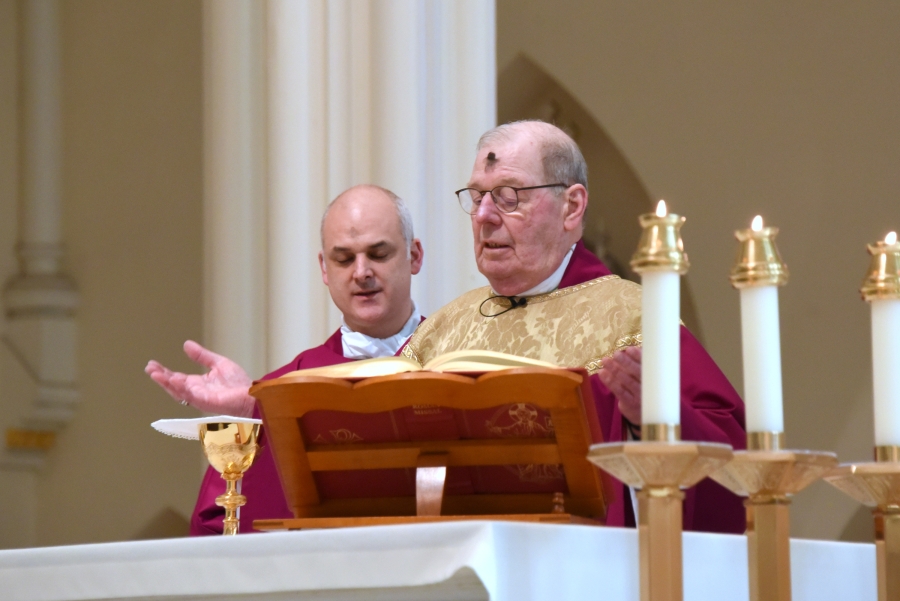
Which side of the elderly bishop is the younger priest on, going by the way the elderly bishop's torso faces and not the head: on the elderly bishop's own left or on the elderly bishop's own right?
on the elderly bishop's own right

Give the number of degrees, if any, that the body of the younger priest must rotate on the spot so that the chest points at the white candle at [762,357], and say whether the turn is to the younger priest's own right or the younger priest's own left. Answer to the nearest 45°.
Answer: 0° — they already face it

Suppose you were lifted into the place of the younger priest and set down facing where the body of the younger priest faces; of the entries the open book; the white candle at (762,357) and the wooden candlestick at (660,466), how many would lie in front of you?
3

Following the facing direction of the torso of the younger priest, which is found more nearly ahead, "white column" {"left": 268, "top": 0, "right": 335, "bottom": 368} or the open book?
the open book

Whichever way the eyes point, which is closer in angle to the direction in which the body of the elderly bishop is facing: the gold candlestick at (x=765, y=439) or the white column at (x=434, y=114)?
the gold candlestick

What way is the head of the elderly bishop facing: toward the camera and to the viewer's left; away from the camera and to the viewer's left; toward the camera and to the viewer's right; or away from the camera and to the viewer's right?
toward the camera and to the viewer's left

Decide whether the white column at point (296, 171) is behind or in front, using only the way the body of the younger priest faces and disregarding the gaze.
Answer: behind

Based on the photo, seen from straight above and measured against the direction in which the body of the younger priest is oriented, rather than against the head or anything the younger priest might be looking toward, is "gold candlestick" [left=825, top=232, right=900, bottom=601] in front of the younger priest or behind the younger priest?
in front

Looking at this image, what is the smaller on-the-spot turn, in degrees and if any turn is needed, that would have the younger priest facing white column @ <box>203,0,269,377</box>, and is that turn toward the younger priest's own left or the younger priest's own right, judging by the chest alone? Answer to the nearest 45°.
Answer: approximately 180°

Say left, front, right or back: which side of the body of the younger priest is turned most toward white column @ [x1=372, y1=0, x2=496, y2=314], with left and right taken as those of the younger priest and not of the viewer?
back

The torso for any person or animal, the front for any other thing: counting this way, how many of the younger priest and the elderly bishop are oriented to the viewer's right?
0

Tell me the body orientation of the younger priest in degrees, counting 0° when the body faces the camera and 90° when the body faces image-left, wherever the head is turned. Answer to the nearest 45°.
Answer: approximately 0°
